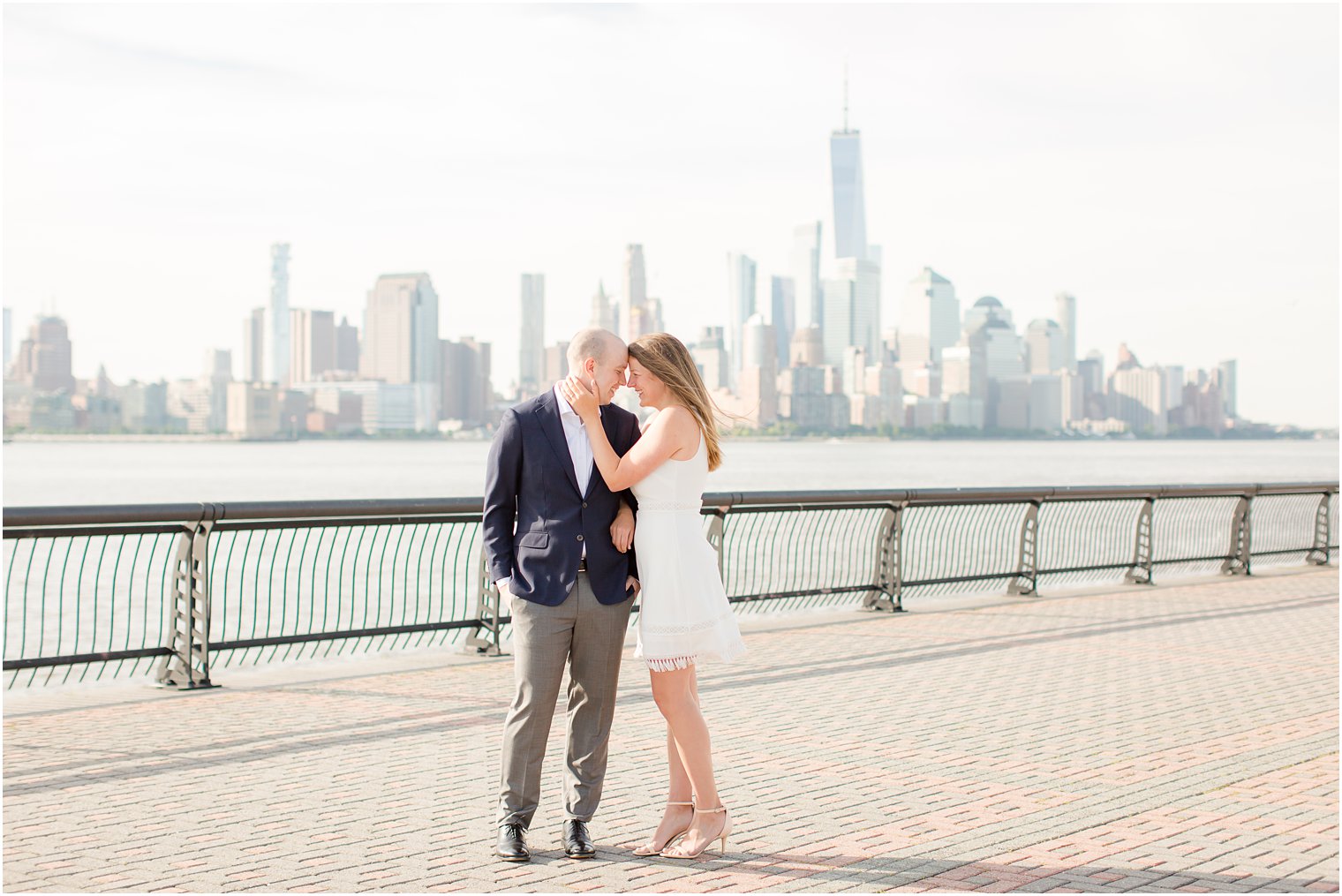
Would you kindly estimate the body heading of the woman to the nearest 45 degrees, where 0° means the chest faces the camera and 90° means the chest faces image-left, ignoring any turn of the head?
approximately 90°

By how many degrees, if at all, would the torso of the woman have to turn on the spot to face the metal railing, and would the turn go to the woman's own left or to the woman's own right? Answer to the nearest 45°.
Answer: approximately 90° to the woman's own right
